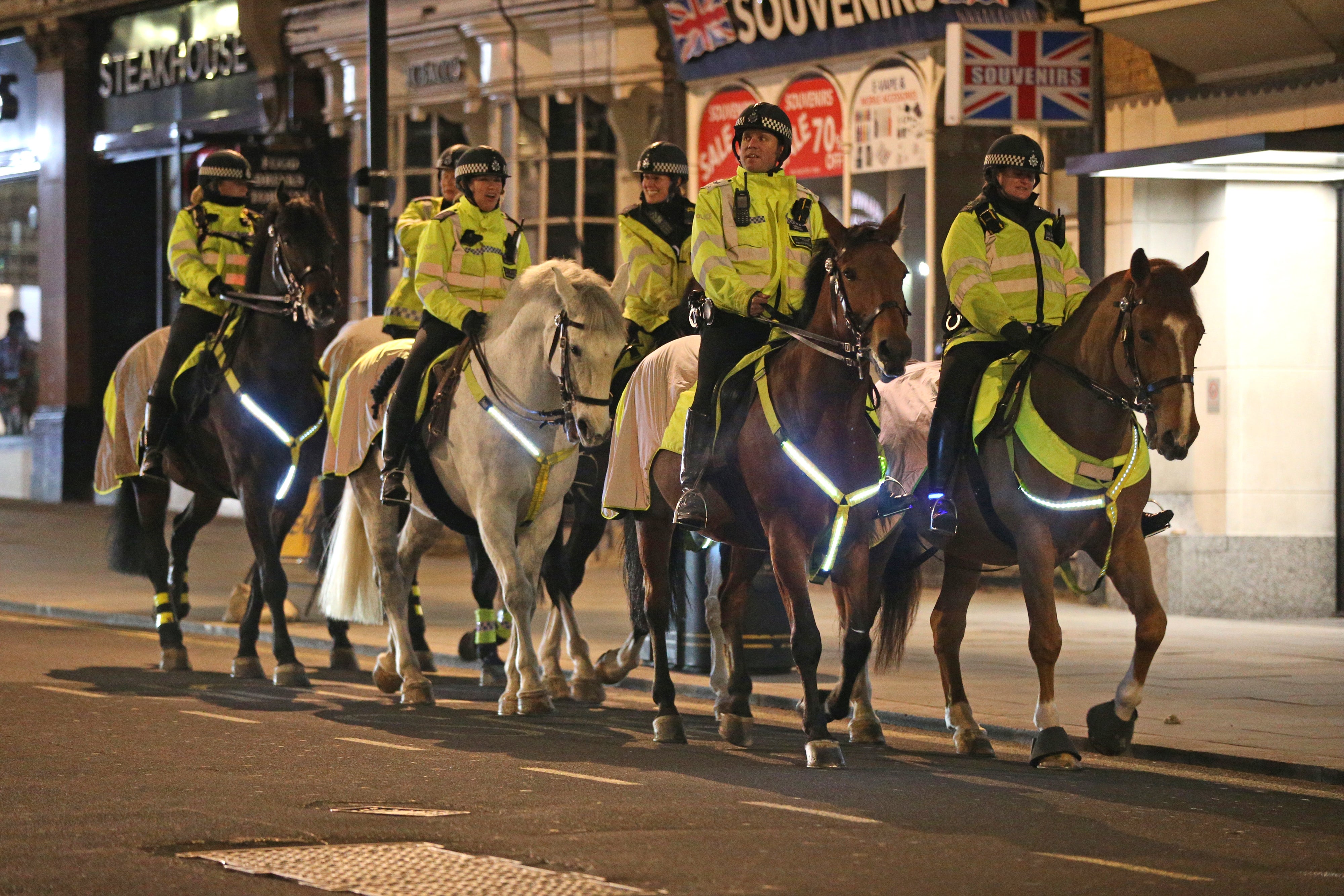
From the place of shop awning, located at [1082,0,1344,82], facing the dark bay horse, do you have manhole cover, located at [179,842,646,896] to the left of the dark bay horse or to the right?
left

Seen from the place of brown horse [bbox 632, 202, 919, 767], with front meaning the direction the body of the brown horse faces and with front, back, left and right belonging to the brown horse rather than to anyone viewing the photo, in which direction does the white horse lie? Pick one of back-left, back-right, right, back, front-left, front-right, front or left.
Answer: back

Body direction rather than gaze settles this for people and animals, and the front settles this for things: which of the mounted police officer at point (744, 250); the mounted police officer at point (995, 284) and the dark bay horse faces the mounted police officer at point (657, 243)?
the dark bay horse

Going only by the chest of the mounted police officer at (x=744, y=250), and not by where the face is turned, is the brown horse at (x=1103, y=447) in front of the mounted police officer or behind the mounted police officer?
in front

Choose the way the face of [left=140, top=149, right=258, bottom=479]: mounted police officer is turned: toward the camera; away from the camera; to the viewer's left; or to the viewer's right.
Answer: to the viewer's right

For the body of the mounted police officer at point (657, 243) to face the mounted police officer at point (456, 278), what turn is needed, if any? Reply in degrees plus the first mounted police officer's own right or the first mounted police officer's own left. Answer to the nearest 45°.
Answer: approximately 135° to the first mounted police officer's own right

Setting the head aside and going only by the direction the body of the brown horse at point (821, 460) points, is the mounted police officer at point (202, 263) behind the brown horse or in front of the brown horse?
behind

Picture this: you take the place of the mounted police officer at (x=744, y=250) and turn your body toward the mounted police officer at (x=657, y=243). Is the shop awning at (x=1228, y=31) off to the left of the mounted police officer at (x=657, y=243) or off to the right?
right
